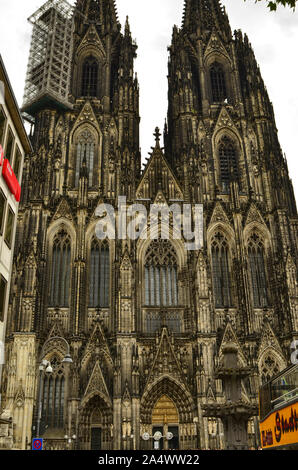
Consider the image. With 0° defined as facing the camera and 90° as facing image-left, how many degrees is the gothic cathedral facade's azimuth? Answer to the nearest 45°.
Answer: approximately 0°

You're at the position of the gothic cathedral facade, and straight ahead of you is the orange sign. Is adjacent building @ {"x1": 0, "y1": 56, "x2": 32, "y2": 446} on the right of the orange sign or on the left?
right

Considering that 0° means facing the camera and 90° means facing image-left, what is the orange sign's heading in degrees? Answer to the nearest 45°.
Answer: approximately 45°
